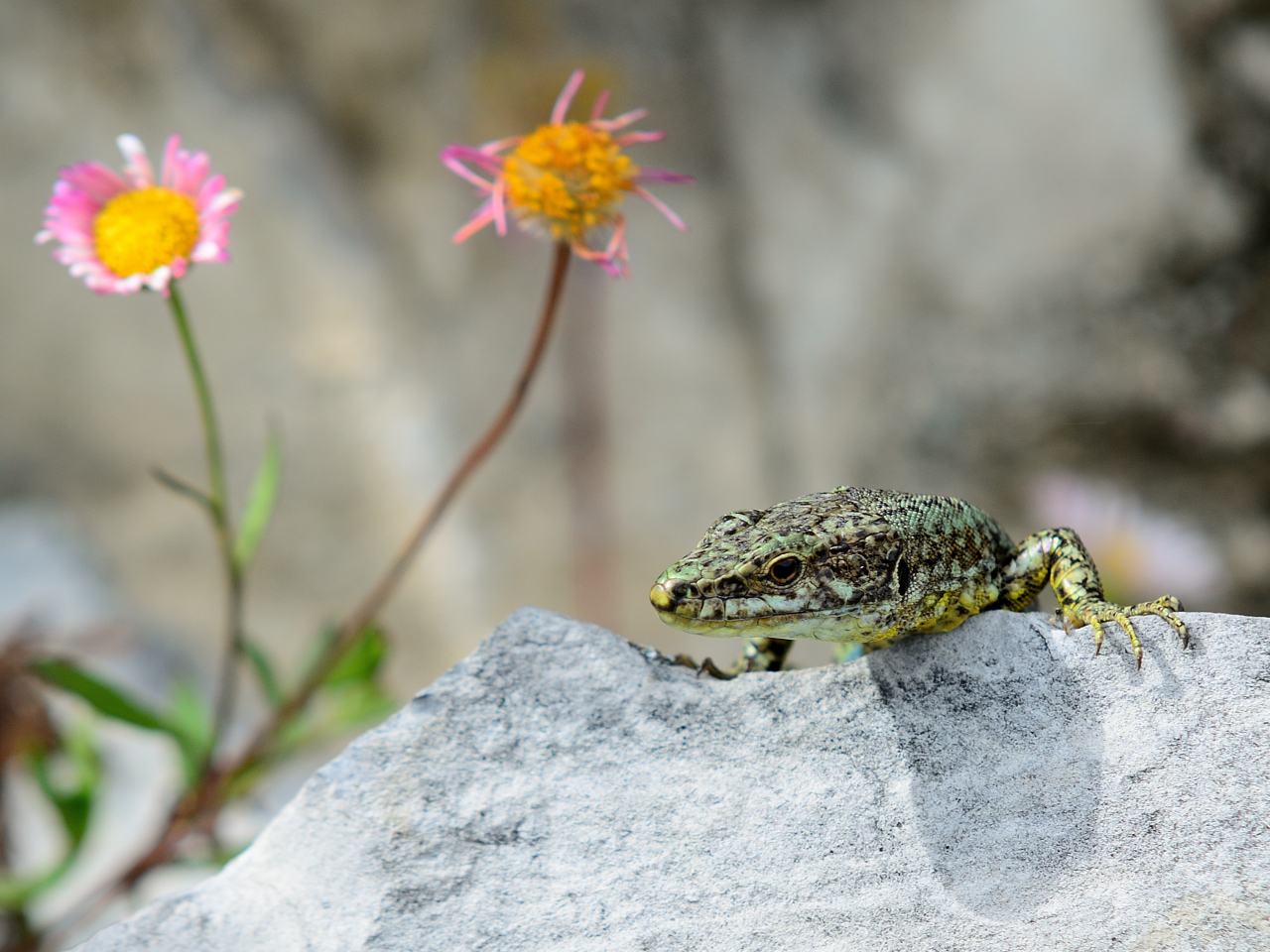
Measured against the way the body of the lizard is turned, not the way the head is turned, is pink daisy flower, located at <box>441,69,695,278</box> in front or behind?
in front

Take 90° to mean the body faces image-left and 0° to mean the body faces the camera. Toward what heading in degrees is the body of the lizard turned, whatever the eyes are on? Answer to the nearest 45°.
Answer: approximately 45°

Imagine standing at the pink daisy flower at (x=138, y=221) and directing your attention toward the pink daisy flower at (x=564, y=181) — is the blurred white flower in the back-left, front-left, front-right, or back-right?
front-left

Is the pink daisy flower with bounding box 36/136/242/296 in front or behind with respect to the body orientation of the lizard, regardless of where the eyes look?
in front

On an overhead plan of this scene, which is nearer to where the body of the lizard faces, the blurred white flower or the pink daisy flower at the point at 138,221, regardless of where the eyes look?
the pink daisy flower
